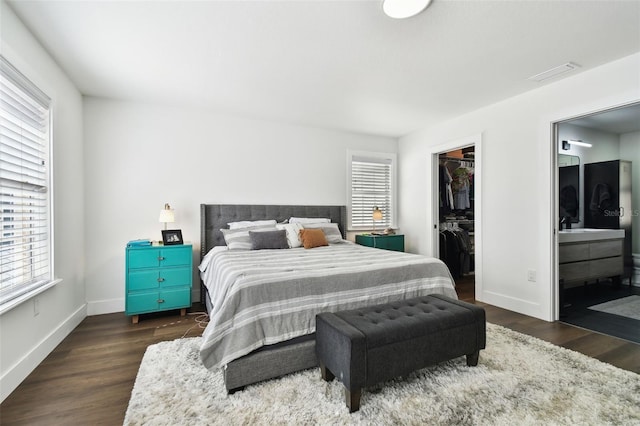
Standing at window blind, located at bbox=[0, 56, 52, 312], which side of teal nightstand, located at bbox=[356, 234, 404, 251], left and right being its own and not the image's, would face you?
right

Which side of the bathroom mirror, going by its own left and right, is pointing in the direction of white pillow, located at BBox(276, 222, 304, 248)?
right

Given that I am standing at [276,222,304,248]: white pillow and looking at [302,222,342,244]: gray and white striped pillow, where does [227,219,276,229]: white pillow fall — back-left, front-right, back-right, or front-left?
back-left

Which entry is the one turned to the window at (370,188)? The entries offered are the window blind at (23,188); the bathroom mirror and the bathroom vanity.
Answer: the window blind

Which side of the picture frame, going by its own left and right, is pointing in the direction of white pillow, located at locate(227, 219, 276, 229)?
left

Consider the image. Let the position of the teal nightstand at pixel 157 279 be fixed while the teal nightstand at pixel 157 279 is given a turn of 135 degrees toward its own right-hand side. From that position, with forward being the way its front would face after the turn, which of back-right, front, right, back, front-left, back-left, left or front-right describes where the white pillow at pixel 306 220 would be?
back-right

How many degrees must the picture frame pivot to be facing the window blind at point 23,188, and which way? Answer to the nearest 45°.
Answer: approximately 45° to its right

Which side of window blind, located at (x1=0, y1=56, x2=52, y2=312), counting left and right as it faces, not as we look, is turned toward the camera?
right

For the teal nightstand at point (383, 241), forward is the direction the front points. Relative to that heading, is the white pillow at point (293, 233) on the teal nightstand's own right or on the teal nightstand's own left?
on the teal nightstand's own right
